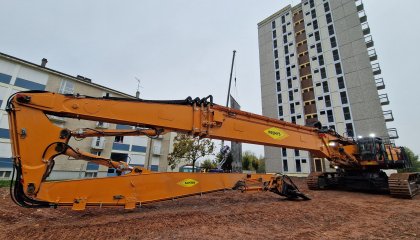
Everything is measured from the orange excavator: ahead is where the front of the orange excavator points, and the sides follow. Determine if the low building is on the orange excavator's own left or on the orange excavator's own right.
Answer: on the orange excavator's own right

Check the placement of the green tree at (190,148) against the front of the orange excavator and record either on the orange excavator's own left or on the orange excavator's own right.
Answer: on the orange excavator's own right

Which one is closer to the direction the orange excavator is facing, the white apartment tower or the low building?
the low building

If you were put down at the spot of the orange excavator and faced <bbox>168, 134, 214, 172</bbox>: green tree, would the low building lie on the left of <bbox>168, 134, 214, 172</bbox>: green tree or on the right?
left

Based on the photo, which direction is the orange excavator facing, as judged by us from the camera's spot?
facing the viewer and to the left of the viewer

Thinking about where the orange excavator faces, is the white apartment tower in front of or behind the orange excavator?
behind
